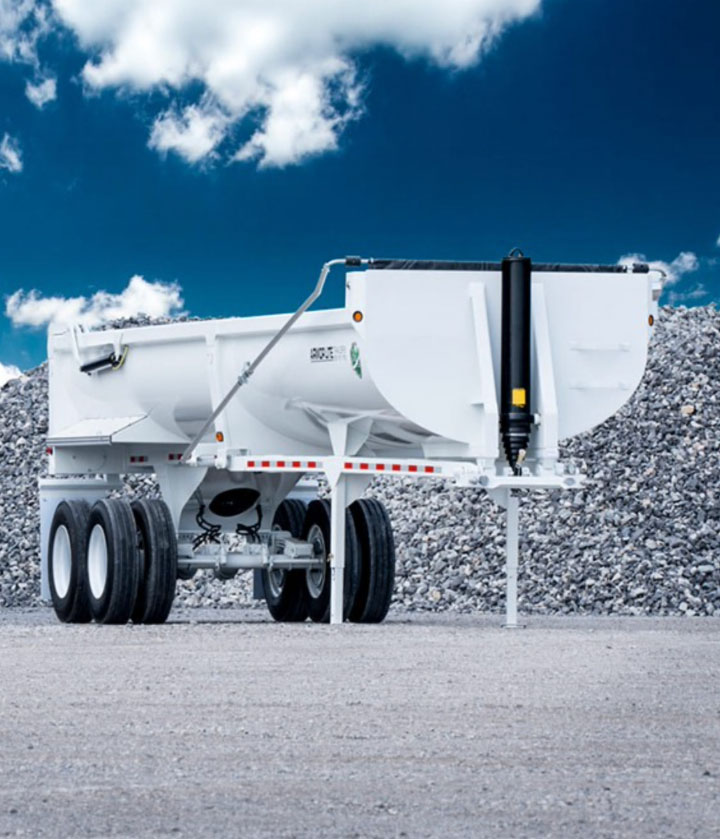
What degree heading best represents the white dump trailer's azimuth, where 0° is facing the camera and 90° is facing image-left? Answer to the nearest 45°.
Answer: approximately 315°
